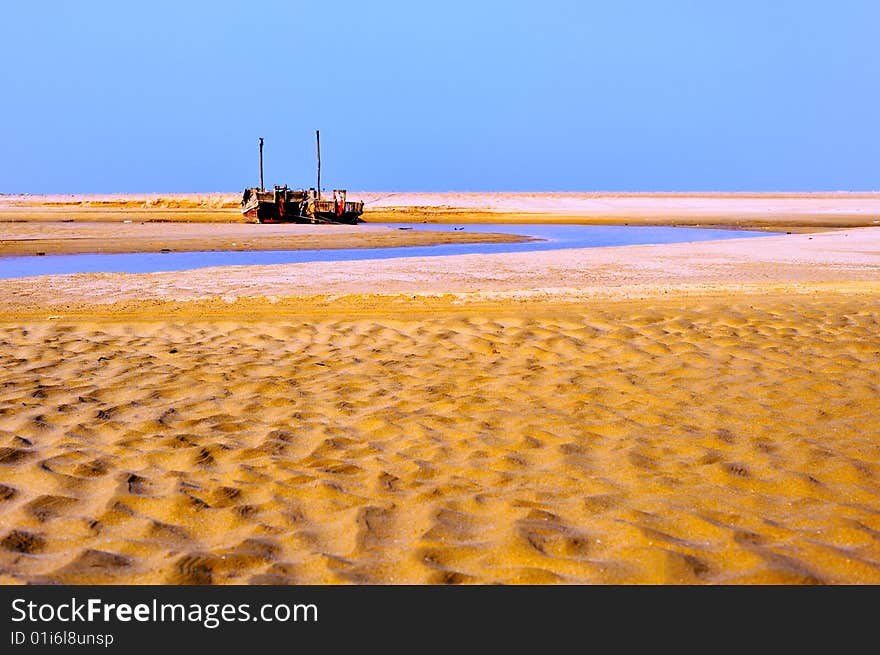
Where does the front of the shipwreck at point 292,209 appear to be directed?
to the viewer's left
